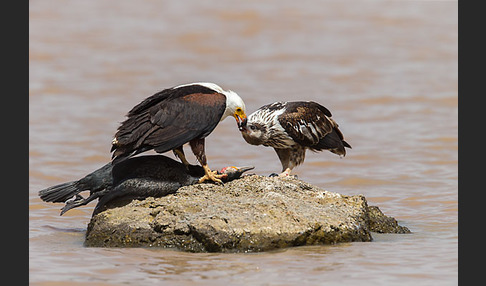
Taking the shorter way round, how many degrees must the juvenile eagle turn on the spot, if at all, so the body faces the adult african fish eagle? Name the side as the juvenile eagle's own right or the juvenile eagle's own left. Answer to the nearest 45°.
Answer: approximately 45° to the juvenile eagle's own left

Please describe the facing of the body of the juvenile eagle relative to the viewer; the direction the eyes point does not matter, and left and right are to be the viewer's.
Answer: facing to the left of the viewer

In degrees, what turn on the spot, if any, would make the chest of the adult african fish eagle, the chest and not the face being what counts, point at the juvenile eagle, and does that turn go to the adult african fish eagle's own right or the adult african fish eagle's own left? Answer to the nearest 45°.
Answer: approximately 45° to the adult african fish eagle's own left

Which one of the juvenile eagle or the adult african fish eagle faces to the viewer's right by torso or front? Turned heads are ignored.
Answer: the adult african fish eagle

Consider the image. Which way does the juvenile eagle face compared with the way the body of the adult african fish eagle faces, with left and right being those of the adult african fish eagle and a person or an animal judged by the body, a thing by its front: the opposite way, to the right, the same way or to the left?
the opposite way

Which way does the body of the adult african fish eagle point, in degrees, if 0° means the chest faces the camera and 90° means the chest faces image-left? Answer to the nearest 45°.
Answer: approximately 270°

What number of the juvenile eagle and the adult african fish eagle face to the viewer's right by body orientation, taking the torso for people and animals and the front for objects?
1
